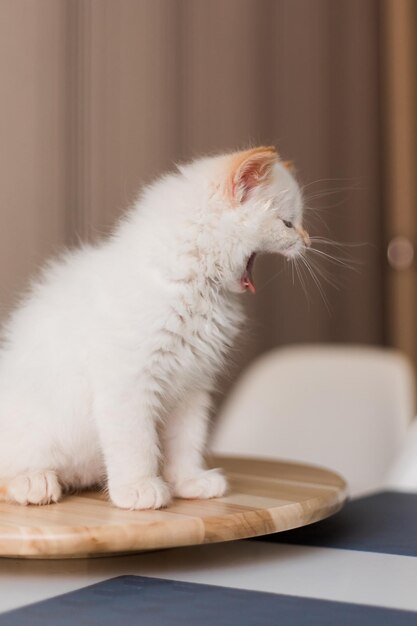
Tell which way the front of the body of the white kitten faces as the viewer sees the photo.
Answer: to the viewer's right

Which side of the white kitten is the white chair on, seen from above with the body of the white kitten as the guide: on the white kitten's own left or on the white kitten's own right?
on the white kitten's own left
